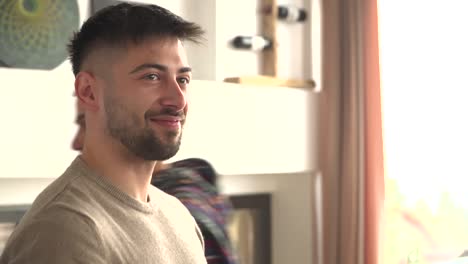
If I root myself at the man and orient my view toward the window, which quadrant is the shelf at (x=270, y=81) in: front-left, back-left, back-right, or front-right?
front-left

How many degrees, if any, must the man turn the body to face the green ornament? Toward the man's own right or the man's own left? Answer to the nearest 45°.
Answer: approximately 135° to the man's own left

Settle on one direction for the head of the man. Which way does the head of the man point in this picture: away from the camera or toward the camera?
toward the camera

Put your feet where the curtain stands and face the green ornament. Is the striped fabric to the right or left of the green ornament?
left

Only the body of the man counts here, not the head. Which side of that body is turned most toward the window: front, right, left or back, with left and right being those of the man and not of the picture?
left

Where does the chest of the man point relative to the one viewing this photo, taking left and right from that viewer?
facing the viewer and to the right of the viewer

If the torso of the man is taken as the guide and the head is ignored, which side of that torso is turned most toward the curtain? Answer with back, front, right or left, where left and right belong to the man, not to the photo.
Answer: left
